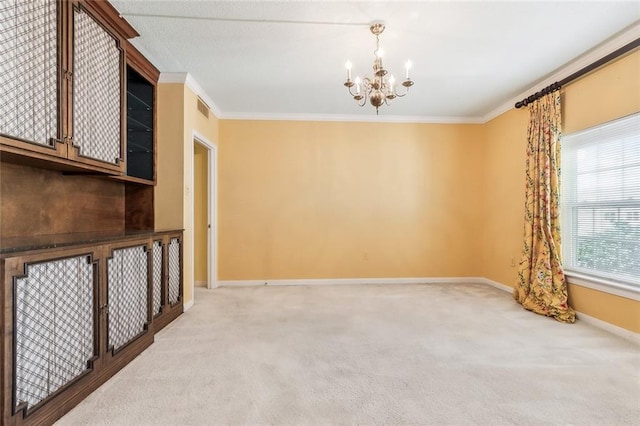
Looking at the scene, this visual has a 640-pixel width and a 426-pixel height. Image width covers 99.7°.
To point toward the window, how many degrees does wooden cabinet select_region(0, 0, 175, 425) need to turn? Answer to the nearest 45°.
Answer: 0° — it already faces it

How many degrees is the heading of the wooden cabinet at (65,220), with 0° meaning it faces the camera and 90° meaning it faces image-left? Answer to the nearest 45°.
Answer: approximately 315°

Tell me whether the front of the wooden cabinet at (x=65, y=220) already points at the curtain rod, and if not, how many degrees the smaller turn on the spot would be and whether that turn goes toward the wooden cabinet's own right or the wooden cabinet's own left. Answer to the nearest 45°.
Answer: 0° — it already faces it
